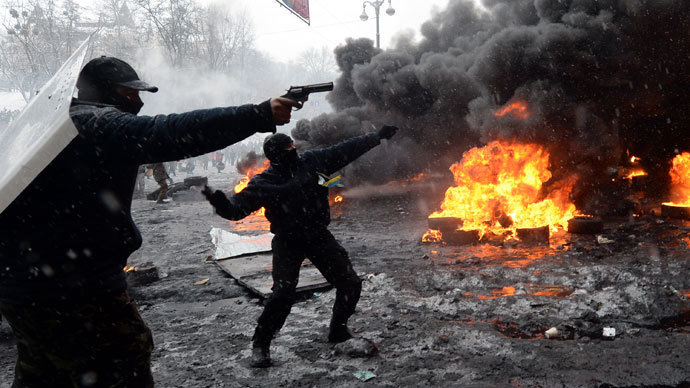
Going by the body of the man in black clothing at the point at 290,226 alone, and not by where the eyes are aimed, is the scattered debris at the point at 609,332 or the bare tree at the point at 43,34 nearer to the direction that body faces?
the scattered debris

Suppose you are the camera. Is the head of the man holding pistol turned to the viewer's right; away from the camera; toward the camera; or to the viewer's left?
to the viewer's right

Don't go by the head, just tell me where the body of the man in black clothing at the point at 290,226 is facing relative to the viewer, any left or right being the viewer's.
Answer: facing the viewer and to the right of the viewer

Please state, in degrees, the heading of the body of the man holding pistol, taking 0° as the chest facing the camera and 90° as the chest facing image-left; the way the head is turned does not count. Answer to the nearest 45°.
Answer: approximately 270°

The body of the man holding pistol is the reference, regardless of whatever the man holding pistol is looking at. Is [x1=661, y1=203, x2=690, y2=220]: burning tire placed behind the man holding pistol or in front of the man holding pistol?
in front

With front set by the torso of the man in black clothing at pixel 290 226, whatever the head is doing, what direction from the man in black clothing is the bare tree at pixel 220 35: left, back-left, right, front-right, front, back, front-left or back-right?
back-left

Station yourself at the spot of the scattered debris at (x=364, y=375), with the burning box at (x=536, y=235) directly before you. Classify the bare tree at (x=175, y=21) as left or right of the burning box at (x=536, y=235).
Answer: left

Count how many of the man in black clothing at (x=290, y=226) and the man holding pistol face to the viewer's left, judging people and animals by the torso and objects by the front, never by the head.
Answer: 0

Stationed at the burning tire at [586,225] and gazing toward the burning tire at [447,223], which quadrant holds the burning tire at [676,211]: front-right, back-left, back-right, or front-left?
back-right

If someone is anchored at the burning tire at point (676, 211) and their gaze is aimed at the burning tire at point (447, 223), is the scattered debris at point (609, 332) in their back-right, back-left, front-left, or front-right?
front-left
